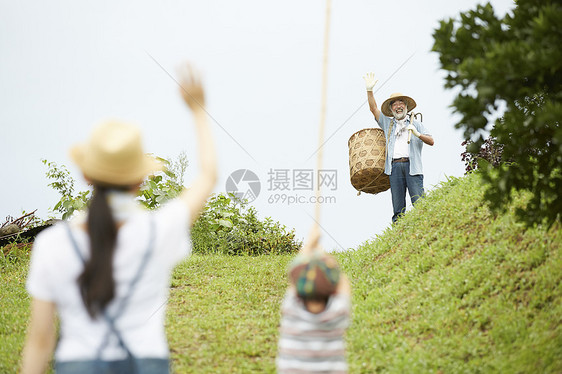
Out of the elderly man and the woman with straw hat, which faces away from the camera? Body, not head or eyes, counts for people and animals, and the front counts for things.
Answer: the woman with straw hat

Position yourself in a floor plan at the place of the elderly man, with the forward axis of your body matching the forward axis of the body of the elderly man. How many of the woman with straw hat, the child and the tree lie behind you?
0

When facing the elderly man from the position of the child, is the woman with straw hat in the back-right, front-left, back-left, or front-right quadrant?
back-left

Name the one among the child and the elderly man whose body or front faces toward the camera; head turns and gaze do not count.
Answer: the elderly man

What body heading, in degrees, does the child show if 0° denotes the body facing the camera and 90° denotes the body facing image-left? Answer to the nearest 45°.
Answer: approximately 180°

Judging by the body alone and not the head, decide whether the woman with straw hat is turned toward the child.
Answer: no

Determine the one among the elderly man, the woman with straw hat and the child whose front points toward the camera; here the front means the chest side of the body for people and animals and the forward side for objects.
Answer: the elderly man

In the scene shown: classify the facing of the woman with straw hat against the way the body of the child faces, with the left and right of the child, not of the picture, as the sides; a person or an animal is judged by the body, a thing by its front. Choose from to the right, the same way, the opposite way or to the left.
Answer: the same way

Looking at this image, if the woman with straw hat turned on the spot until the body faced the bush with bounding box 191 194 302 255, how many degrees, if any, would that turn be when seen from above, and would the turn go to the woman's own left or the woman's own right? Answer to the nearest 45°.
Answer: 0° — they already face it

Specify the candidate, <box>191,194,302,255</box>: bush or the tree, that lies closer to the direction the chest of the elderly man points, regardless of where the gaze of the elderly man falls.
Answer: the tree

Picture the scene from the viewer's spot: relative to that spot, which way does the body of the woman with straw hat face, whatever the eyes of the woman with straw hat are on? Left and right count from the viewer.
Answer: facing away from the viewer

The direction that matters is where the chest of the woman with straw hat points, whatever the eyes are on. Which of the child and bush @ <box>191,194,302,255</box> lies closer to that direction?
the bush

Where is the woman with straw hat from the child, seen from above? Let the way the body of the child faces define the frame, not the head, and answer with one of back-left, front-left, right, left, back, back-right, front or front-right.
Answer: back-left

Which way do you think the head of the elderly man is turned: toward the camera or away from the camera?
toward the camera

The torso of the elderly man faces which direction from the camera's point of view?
toward the camera

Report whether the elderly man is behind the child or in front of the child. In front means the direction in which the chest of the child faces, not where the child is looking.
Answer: in front

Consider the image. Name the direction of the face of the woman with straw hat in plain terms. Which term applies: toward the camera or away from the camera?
away from the camera

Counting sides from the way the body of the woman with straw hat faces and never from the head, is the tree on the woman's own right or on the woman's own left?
on the woman's own right
